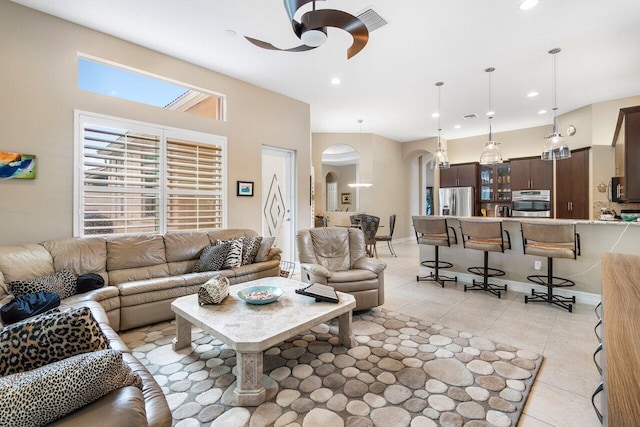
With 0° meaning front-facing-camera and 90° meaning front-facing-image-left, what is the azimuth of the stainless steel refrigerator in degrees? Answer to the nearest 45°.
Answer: approximately 0°

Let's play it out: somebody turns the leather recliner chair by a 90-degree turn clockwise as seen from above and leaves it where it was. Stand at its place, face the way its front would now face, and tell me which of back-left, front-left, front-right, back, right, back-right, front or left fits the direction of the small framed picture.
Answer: right

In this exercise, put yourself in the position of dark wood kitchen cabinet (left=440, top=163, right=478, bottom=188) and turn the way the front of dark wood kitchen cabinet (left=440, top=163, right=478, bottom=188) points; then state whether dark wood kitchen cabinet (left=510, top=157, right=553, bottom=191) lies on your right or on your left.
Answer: on your left
